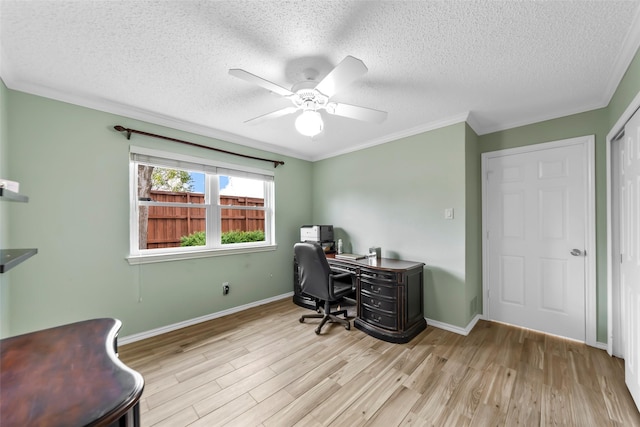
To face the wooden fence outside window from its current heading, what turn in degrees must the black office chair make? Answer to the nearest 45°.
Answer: approximately 135° to its left

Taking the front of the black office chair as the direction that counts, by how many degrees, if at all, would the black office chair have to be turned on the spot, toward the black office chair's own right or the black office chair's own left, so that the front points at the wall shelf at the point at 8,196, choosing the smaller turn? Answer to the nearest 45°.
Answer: approximately 180°

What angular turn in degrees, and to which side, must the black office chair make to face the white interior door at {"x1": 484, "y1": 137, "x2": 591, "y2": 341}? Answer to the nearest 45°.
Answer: approximately 45° to its right

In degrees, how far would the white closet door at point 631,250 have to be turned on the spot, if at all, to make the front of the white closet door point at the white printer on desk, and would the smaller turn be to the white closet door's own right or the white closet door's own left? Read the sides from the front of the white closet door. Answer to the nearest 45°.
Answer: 0° — it already faces it

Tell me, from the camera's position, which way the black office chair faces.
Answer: facing away from the viewer and to the right of the viewer

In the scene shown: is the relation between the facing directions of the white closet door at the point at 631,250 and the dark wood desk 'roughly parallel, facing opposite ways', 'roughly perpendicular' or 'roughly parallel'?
roughly perpendicular

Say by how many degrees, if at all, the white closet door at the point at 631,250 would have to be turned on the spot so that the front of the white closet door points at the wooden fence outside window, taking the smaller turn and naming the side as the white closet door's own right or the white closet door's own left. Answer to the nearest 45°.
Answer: approximately 45° to the white closet door's own left

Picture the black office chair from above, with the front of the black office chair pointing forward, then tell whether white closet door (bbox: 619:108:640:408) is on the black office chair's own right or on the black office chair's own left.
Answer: on the black office chair's own right

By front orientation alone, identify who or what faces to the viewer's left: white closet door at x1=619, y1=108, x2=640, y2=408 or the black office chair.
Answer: the white closet door

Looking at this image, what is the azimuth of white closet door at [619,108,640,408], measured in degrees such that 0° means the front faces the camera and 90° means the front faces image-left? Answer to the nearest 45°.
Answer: approximately 90°

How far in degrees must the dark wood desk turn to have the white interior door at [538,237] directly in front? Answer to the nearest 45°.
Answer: approximately 135° to its left

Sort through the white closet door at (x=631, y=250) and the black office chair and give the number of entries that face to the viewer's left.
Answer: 1

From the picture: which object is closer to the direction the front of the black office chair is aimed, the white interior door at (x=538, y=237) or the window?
the white interior door

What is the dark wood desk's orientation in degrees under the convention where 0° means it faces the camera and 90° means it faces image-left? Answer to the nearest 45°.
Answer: approximately 45°

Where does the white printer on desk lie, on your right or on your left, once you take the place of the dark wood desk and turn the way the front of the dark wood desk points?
on your right

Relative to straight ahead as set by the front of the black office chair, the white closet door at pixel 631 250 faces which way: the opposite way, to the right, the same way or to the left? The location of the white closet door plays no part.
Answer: to the left
